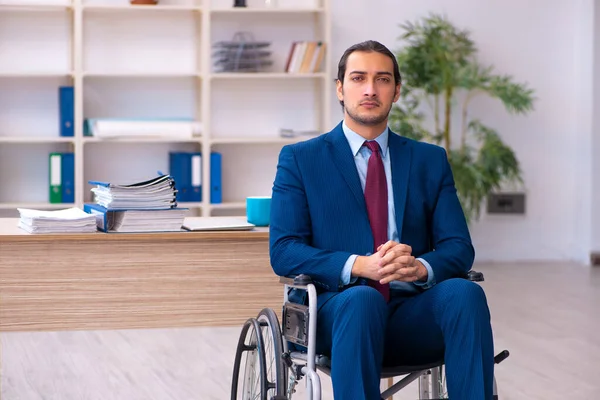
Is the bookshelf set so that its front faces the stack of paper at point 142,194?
yes

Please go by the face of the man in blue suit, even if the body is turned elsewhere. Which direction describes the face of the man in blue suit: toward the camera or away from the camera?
toward the camera

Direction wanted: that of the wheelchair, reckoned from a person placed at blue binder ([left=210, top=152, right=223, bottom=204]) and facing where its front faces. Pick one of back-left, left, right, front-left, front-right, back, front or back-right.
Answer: front

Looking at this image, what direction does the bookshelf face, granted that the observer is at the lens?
facing the viewer

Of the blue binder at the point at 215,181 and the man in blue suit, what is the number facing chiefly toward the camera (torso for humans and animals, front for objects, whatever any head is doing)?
2

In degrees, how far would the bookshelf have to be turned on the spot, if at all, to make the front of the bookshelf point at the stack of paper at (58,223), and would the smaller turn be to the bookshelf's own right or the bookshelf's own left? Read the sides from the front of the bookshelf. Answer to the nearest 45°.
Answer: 0° — it already faces it

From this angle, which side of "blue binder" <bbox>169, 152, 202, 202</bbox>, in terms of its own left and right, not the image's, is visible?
front

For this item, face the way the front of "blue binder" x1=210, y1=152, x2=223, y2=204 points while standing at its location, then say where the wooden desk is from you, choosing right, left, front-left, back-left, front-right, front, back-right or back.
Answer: front

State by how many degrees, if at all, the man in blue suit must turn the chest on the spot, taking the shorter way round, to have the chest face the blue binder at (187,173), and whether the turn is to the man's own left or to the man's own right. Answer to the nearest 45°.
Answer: approximately 180°

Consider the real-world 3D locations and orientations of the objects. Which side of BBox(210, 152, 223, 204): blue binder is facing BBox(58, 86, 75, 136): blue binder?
right

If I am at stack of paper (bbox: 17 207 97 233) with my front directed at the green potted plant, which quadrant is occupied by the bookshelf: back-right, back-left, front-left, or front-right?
front-left

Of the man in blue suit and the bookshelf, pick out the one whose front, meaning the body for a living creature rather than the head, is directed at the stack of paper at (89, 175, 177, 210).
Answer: the bookshelf

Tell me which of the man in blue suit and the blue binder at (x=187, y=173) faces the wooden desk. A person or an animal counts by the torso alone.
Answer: the blue binder

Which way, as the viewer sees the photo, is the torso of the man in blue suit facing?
toward the camera
